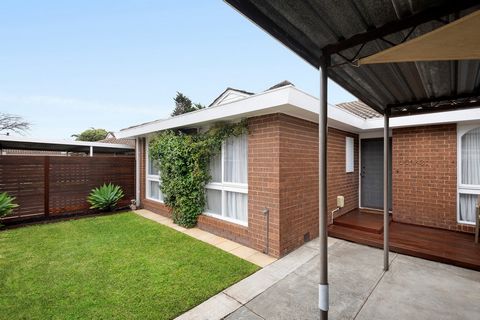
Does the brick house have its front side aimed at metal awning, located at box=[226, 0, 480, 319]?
yes

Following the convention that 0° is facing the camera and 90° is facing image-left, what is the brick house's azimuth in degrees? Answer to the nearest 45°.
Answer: approximately 45°

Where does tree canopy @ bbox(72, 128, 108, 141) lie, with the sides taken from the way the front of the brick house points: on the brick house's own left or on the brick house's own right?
on the brick house's own right

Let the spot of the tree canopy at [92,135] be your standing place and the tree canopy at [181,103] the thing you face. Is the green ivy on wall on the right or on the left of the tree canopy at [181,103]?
right

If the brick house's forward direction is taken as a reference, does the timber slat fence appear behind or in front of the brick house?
in front

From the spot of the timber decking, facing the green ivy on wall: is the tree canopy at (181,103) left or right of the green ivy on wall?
right

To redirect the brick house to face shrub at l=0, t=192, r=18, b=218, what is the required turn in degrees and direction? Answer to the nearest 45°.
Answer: approximately 45° to its right

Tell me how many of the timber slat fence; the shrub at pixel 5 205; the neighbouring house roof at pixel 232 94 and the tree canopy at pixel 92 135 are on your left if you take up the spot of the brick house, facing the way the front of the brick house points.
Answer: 0

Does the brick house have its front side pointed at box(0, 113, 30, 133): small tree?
no

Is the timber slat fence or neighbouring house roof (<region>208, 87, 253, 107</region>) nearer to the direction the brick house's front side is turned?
the timber slat fence

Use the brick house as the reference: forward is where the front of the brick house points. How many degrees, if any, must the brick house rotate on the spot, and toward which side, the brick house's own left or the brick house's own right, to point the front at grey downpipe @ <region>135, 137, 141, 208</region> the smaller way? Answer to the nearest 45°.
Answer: approximately 45° to the brick house's own right

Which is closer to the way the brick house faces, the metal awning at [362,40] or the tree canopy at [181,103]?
the metal awning

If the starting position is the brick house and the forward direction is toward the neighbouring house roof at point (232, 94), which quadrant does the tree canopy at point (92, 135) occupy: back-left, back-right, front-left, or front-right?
front-left
